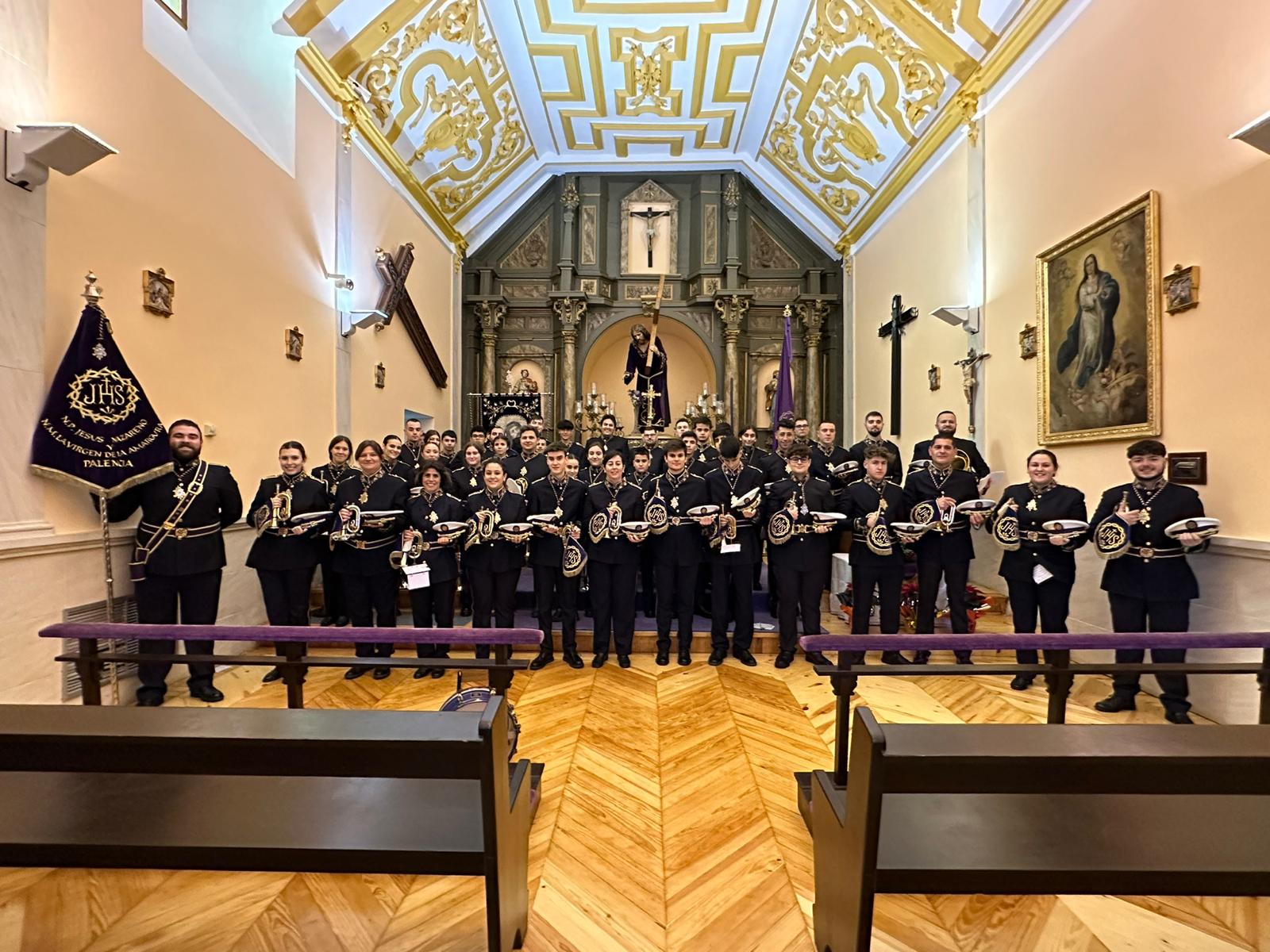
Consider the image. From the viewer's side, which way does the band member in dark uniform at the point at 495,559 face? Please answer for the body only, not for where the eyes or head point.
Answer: toward the camera

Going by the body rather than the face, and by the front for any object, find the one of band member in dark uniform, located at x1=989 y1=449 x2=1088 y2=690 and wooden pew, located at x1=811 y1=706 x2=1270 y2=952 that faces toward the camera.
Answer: the band member in dark uniform

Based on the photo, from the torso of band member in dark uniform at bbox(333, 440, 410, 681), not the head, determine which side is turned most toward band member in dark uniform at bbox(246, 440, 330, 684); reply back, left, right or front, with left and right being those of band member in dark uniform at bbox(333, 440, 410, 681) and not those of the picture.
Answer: right

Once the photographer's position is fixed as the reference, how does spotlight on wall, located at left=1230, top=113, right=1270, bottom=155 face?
facing to the left of the viewer

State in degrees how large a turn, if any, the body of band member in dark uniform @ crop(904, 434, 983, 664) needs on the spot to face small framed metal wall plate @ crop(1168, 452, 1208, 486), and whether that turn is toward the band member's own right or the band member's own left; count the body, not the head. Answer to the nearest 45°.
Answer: approximately 90° to the band member's own left

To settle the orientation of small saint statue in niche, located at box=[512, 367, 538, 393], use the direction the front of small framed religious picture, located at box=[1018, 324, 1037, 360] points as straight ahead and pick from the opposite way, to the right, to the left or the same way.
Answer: to the left

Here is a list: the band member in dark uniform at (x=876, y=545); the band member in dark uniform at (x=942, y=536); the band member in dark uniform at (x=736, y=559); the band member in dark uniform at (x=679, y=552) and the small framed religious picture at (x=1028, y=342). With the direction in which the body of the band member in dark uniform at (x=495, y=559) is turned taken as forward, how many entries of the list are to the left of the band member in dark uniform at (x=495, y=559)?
5

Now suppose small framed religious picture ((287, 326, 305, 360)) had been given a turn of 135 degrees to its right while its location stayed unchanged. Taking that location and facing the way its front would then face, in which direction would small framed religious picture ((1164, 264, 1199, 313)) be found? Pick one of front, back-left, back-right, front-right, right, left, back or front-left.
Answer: back-left

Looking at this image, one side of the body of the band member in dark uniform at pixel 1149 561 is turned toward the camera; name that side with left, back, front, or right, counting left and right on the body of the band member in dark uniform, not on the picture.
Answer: front

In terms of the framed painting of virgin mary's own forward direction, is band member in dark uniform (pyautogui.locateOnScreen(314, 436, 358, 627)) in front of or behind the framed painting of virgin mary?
in front

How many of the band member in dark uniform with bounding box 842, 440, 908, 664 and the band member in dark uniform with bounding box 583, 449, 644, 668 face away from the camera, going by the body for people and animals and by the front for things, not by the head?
0

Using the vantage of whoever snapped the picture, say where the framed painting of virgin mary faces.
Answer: facing the viewer and to the left of the viewer

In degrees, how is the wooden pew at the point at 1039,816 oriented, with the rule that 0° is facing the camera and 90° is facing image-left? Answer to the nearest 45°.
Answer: approximately 180°

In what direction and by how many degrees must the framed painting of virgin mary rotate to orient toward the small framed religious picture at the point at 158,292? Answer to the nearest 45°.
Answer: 0° — it already faces it

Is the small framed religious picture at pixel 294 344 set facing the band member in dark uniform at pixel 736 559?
yes
